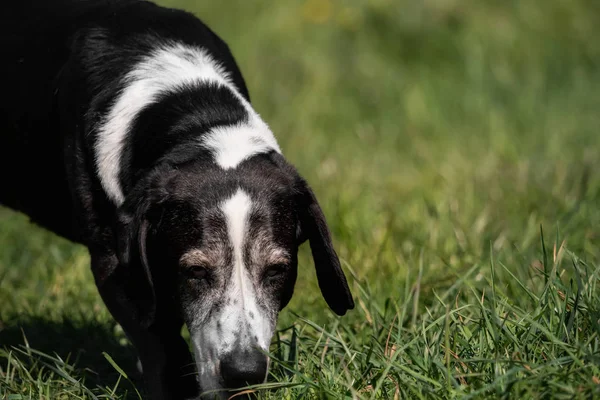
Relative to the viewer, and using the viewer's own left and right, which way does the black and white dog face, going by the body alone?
facing the viewer and to the right of the viewer
